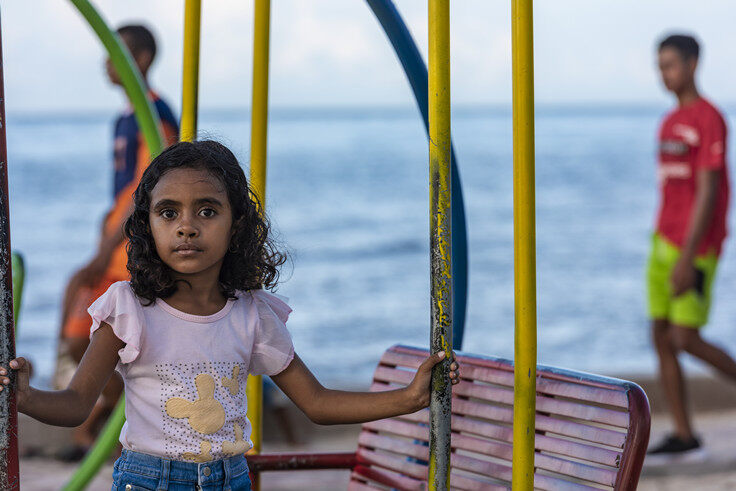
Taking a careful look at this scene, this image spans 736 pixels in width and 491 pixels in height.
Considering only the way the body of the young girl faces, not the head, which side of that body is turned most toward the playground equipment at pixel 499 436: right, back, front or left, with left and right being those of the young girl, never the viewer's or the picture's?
left

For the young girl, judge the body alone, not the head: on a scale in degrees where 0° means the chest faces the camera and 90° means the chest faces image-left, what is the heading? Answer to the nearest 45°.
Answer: approximately 0°

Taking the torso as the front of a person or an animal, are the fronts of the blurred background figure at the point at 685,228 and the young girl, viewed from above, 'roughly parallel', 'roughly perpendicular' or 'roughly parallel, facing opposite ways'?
roughly perpendicular

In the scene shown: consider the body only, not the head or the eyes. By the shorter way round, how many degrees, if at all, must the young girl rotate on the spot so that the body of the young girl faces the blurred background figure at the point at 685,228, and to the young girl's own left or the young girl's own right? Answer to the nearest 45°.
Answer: approximately 135° to the young girl's own left

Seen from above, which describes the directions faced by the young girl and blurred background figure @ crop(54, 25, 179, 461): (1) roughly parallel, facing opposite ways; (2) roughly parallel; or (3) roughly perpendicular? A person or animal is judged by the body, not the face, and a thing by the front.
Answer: roughly perpendicular
